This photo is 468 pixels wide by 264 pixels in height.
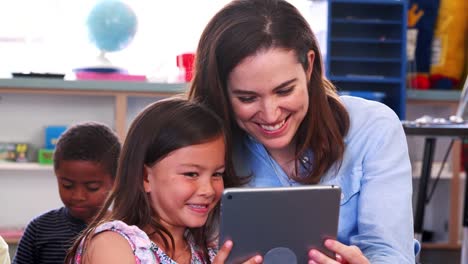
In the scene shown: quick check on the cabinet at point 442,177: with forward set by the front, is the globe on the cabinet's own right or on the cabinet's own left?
on the cabinet's own right

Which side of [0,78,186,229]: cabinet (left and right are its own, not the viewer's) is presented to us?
front

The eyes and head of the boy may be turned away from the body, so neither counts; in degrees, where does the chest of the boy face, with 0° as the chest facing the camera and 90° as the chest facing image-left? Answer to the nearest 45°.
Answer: approximately 0°

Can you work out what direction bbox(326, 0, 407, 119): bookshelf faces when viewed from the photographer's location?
facing the viewer

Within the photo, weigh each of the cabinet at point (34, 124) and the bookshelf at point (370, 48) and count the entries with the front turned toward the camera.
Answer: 2

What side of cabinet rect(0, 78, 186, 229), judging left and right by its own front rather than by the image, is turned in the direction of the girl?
front

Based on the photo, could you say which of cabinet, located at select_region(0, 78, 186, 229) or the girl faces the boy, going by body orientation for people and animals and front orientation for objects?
the cabinet

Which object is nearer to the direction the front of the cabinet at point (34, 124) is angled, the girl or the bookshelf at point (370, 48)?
the girl

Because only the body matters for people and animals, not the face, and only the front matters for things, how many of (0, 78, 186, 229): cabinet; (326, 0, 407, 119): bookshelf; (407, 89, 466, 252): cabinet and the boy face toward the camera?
4

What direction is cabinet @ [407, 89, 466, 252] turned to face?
toward the camera

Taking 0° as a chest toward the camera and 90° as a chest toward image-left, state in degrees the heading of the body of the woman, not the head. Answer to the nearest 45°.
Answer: approximately 45°

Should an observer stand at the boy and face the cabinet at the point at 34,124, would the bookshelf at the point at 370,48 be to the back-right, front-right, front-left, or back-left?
front-right

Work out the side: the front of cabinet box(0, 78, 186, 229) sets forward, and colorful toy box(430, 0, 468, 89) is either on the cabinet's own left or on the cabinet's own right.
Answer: on the cabinet's own left

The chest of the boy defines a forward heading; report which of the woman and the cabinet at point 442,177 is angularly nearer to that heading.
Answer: the woman

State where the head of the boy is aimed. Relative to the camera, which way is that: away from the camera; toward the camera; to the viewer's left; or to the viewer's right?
toward the camera

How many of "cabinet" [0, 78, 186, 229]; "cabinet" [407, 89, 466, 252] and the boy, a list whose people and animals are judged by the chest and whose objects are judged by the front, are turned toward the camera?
3

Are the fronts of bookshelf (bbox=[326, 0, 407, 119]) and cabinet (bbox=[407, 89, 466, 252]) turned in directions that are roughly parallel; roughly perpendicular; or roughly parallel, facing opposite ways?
roughly parallel

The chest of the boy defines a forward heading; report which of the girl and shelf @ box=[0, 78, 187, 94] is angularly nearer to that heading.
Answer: the girl

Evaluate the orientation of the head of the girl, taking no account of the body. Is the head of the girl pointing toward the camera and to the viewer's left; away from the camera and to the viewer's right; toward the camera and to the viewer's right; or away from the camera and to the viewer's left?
toward the camera and to the viewer's right
